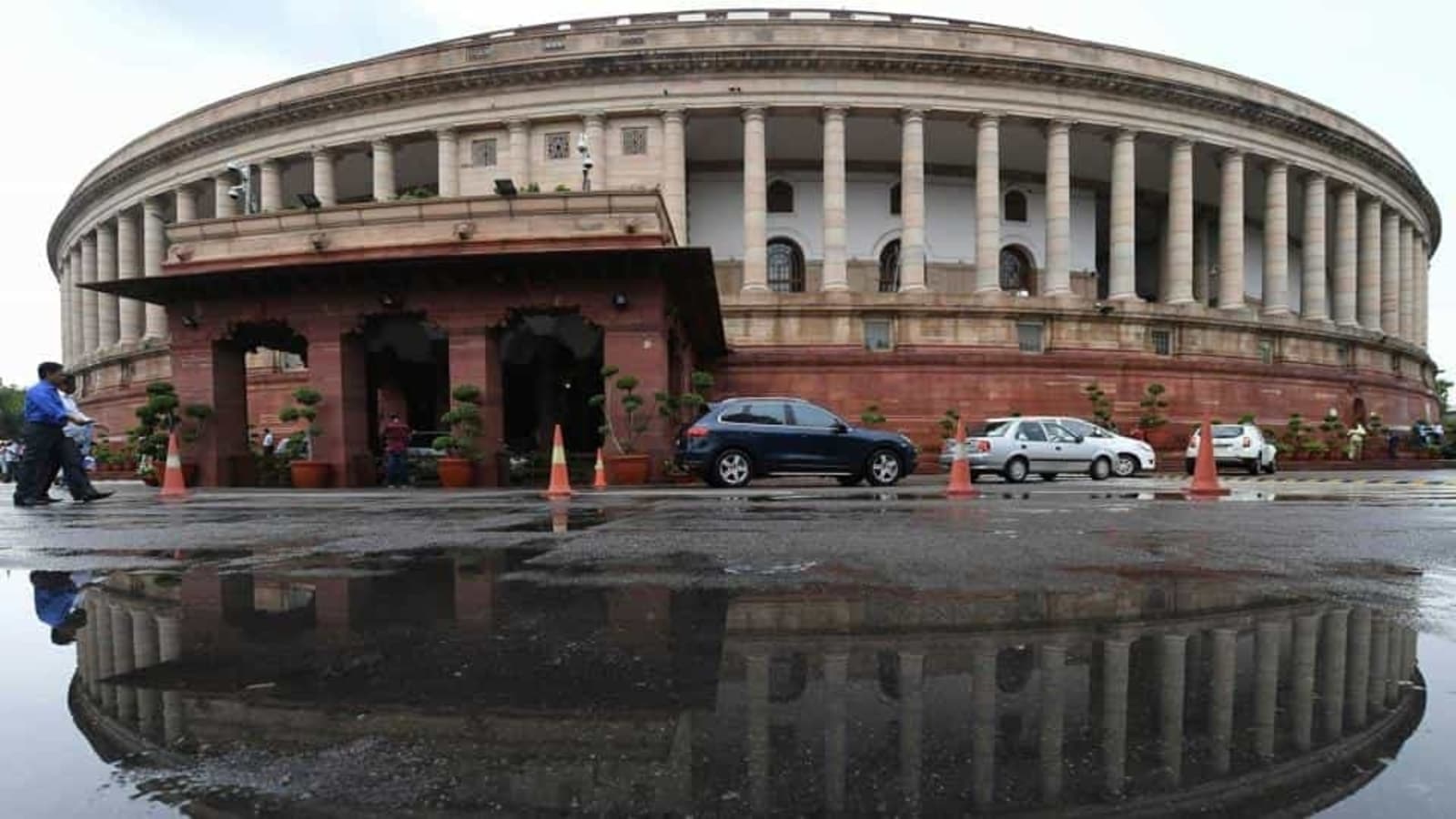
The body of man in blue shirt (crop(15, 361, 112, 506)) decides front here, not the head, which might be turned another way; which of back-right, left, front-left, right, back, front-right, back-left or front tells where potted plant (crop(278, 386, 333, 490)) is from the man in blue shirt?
front-left

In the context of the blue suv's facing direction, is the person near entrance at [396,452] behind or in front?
behind

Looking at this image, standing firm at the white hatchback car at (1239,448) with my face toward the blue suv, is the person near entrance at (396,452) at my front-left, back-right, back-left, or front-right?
front-right

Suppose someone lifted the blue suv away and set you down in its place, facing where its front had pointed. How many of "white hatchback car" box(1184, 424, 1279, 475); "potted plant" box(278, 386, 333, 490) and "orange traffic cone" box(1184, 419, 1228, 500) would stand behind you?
1

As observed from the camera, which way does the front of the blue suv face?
facing to the right of the viewer

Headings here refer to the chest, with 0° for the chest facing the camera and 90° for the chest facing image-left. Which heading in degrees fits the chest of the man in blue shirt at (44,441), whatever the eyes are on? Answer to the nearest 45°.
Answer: approximately 270°

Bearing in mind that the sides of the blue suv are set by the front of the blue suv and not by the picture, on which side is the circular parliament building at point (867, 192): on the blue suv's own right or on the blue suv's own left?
on the blue suv's own left

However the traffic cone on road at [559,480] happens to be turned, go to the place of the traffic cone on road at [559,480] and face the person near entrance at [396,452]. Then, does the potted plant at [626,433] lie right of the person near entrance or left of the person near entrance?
right

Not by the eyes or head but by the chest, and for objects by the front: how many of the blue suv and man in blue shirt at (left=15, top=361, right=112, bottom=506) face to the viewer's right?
2

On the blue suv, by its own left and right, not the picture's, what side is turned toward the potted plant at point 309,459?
back

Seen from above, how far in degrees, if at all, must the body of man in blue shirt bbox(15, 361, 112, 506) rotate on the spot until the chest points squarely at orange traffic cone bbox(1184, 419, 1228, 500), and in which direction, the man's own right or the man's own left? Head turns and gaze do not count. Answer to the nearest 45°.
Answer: approximately 45° to the man's own right

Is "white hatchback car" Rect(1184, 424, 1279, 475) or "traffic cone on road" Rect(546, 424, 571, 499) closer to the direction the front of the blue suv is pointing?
the white hatchback car

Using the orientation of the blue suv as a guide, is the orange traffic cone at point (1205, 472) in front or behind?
in front

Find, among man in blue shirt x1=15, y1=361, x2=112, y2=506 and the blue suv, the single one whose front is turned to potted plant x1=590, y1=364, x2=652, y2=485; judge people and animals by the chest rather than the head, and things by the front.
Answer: the man in blue shirt

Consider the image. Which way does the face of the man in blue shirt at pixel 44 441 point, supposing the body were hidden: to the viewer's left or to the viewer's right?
to the viewer's right
